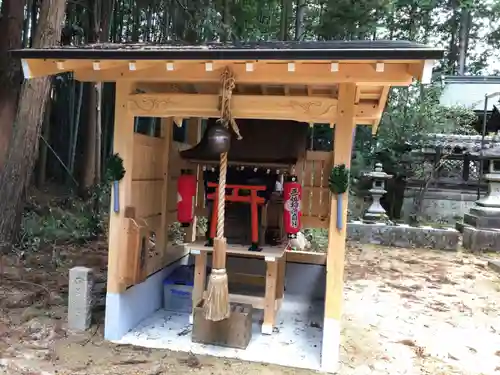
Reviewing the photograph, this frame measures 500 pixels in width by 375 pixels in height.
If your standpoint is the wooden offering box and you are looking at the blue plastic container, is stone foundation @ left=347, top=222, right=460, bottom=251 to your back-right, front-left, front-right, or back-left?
front-right

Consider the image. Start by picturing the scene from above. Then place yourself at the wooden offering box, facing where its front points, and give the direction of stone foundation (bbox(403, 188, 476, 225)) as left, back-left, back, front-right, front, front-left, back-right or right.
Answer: back-left

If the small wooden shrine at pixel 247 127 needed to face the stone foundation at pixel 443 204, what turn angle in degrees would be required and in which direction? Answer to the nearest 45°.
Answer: approximately 135° to its left

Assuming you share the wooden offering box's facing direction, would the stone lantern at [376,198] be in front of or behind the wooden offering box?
behind

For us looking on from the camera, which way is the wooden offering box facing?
facing the viewer

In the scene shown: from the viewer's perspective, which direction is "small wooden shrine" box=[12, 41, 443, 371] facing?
toward the camera

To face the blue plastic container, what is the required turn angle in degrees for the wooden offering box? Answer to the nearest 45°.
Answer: approximately 135° to its right

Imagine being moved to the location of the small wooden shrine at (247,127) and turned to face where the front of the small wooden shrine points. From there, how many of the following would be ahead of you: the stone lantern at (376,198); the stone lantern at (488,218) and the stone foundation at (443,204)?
0

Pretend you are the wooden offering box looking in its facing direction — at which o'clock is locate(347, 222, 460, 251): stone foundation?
The stone foundation is roughly at 7 o'clock from the wooden offering box.

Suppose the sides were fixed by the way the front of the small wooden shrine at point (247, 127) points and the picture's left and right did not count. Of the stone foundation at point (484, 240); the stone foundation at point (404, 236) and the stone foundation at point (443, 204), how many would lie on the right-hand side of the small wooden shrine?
0

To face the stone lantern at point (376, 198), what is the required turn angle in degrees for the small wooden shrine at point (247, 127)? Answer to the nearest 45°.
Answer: approximately 135° to its left
